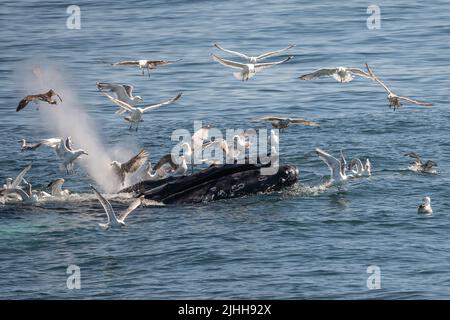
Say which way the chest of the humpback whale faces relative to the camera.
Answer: to the viewer's right

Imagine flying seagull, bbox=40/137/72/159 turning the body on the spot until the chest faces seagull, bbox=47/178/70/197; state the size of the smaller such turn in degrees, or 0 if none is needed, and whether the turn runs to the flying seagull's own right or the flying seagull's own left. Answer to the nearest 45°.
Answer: approximately 90° to the flying seagull's own right
